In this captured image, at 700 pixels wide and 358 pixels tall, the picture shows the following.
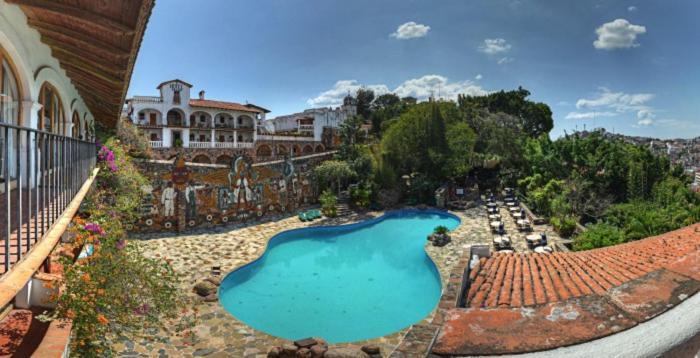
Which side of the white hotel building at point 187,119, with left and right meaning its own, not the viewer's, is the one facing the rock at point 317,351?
front

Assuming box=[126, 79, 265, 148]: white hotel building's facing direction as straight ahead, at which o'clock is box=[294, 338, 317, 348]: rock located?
The rock is roughly at 12 o'clock from the white hotel building.

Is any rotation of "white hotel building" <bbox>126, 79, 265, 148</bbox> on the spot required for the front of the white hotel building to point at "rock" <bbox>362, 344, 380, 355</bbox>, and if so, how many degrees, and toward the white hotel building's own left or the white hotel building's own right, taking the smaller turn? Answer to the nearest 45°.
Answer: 0° — it already faces it

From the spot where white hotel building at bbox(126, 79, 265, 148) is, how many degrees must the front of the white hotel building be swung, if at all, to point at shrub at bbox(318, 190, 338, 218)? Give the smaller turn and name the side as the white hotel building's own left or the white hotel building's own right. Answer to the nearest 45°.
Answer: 0° — it already faces it

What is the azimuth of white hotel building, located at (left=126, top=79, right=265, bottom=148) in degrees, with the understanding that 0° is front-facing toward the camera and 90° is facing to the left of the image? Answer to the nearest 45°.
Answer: approximately 0°

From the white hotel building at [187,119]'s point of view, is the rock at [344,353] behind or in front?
in front

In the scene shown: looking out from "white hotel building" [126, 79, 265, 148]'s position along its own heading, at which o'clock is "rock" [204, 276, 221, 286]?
The rock is roughly at 12 o'clock from the white hotel building.

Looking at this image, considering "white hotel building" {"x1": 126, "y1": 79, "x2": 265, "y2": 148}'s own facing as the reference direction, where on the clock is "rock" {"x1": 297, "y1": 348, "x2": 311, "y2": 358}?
The rock is roughly at 12 o'clock from the white hotel building.

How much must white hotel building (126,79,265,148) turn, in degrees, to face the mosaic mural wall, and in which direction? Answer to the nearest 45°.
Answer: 0° — it already faces it

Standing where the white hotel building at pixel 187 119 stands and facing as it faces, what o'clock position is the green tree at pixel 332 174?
The green tree is roughly at 11 o'clock from the white hotel building.

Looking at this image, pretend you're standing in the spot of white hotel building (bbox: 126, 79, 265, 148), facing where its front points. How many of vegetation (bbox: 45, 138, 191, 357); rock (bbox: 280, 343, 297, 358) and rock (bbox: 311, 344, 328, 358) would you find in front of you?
3
